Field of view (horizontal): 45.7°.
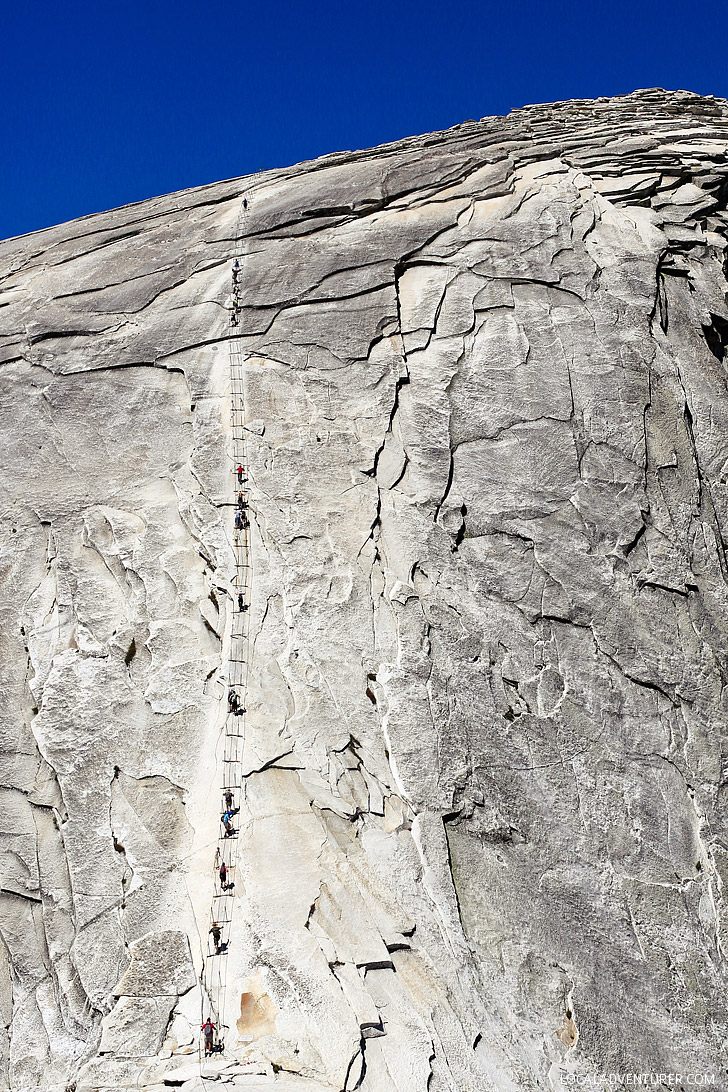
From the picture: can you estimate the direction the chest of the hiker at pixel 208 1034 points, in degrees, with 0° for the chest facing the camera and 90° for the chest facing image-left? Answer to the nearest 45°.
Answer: approximately 180°
